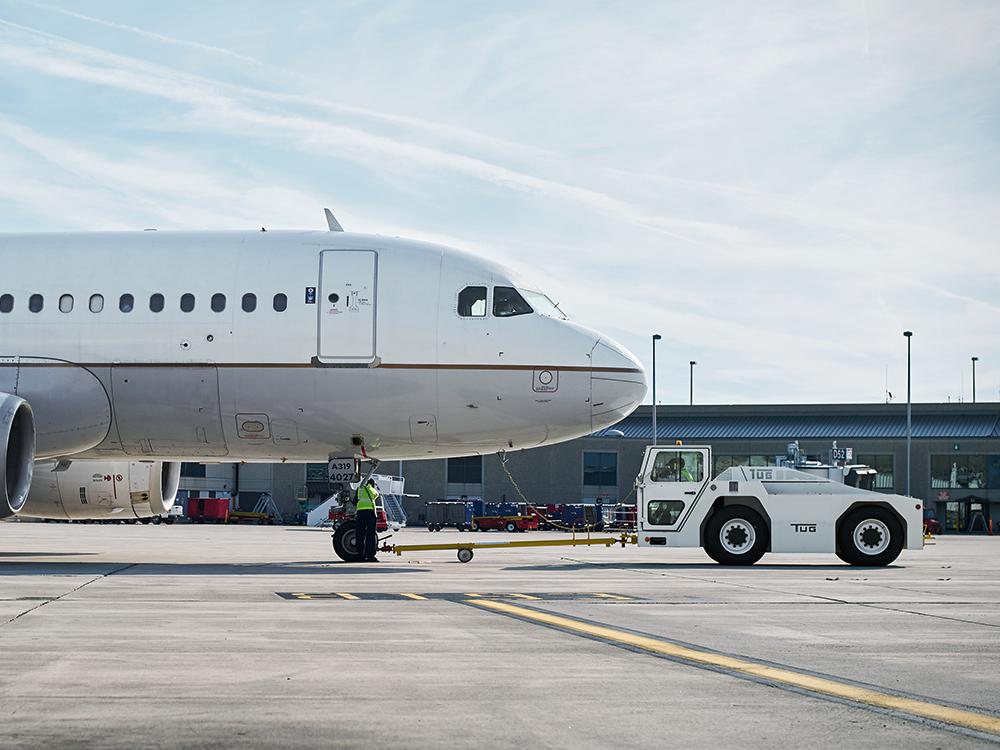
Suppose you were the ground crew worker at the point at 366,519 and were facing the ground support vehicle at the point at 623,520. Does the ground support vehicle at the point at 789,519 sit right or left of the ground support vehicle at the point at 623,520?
right

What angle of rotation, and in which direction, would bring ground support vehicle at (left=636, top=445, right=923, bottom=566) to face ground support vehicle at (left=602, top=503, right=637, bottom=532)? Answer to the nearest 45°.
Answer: approximately 45° to its right

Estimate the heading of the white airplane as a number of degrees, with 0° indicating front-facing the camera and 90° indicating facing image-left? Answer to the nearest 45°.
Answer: approximately 270°

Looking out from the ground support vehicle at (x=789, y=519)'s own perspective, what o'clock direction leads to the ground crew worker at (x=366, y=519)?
The ground crew worker is roughly at 11 o'clock from the ground support vehicle.

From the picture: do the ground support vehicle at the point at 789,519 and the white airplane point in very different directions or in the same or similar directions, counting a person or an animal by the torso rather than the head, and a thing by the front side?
very different directions

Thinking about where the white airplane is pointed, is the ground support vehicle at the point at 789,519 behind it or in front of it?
in front

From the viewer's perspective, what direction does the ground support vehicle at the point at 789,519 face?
to the viewer's left

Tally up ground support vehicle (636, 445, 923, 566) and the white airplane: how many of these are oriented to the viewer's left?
1

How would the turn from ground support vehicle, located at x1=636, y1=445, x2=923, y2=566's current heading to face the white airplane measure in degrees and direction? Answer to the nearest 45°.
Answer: approximately 45° to its left
